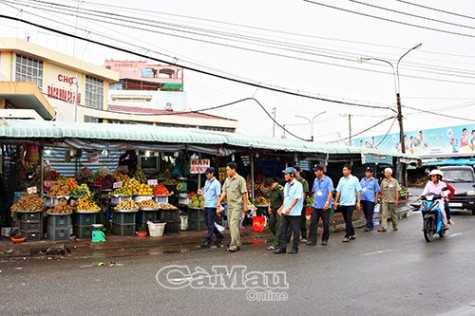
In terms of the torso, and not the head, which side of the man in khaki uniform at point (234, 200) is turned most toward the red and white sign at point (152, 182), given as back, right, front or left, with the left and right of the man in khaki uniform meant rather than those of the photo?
right

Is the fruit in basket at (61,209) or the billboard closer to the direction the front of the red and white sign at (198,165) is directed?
the fruit in basket

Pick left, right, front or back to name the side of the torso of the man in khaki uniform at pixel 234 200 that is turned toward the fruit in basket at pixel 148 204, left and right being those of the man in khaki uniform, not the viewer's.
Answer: right

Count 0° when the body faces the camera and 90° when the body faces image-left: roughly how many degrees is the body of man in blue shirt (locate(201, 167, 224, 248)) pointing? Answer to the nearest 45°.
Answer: approximately 45°

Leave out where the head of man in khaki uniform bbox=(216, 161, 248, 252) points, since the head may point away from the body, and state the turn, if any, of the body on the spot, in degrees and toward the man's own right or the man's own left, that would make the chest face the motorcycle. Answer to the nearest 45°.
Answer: approximately 135° to the man's own left

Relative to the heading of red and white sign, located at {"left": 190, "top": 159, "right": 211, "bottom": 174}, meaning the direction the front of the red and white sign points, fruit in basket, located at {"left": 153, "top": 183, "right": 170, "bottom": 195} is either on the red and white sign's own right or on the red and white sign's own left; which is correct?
on the red and white sign's own right

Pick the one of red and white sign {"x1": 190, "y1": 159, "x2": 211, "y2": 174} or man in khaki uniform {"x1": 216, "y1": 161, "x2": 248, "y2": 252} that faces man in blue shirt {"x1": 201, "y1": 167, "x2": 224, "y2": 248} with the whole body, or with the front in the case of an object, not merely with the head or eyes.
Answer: the red and white sign

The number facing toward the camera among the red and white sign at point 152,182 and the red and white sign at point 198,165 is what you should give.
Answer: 2
